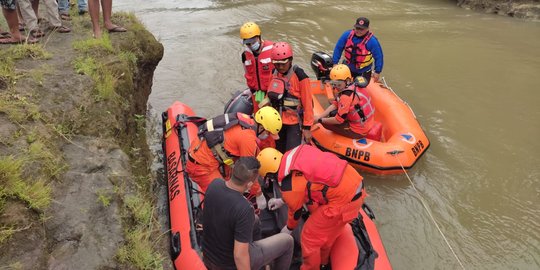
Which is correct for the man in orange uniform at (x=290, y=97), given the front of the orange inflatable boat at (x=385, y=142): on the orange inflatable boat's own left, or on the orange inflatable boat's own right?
on the orange inflatable boat's own right

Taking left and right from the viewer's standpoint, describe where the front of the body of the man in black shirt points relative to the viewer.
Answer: facing away from the viewer and to the right of the viewer

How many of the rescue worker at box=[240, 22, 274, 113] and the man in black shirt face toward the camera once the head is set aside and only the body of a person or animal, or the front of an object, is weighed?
1

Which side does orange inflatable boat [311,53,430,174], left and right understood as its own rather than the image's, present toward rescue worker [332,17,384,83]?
back

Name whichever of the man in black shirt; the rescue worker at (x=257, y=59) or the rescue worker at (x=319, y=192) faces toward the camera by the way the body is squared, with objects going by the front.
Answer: the rescue worker at (x=257, y=59)

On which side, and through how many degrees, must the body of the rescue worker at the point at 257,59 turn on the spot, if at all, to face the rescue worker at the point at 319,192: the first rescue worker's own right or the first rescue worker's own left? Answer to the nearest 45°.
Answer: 0° — they already face them

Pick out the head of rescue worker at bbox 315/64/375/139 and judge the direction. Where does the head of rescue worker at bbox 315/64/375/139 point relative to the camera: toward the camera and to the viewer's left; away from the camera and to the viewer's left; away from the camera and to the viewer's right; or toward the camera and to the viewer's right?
toward the camera and to the viewer's left

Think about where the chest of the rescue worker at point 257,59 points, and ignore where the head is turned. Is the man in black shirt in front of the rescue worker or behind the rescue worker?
in front

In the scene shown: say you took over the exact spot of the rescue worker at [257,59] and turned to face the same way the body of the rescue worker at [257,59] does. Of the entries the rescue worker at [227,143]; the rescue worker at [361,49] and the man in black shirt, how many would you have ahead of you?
2

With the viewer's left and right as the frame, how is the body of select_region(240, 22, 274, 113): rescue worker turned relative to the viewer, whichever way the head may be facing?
facing the viewer

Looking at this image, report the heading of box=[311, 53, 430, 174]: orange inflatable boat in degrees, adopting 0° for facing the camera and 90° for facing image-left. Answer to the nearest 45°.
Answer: approximately 315°

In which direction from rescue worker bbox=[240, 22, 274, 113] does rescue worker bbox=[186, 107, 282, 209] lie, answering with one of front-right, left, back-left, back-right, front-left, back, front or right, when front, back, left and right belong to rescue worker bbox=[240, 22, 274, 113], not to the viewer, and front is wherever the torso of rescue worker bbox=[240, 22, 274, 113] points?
front
